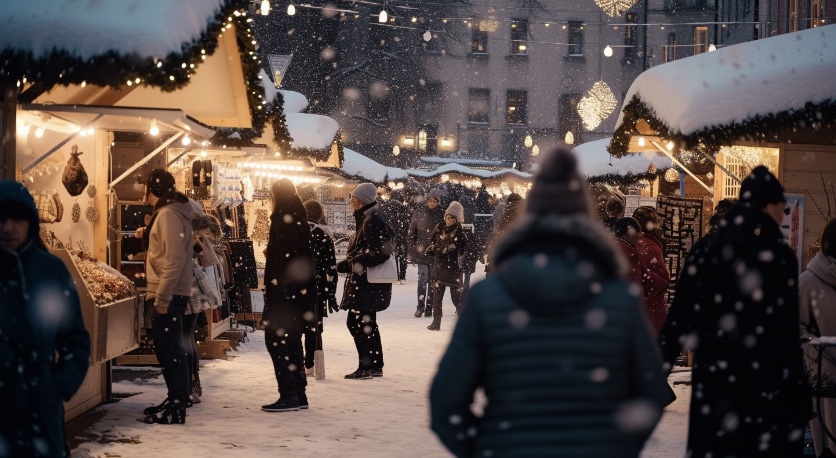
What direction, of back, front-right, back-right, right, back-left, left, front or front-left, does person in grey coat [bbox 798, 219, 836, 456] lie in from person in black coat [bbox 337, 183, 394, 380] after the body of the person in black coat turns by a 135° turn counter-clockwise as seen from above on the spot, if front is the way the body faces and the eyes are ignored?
front

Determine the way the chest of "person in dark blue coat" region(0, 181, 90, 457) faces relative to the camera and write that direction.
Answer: toward the camera

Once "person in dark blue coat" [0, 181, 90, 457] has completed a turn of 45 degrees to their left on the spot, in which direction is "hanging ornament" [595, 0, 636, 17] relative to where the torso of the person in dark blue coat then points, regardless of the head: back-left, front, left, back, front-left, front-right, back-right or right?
left

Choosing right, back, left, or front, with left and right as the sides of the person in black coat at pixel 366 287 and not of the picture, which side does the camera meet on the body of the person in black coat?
left

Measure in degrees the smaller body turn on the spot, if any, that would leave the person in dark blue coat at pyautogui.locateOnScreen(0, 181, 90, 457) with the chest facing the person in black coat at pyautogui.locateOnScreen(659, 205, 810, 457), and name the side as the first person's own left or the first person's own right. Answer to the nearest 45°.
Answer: approximately 90° to the first person's own left

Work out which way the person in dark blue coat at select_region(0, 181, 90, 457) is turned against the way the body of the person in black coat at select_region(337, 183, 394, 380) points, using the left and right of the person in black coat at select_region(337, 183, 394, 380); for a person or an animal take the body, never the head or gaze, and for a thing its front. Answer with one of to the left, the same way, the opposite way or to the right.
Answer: to the left

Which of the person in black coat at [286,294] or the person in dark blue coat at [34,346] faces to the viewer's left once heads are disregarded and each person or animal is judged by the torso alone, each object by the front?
the person in black coat at [286,294]

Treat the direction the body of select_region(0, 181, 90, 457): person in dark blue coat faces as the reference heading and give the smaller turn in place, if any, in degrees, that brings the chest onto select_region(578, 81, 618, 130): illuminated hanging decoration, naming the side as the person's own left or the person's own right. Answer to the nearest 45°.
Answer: approximately 135° to the person's own left

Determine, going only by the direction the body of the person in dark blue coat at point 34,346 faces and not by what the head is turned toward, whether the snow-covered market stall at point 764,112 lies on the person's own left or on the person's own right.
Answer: on the person's own left

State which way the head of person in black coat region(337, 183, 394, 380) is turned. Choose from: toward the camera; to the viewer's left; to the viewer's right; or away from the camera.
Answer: to the viewer's left
